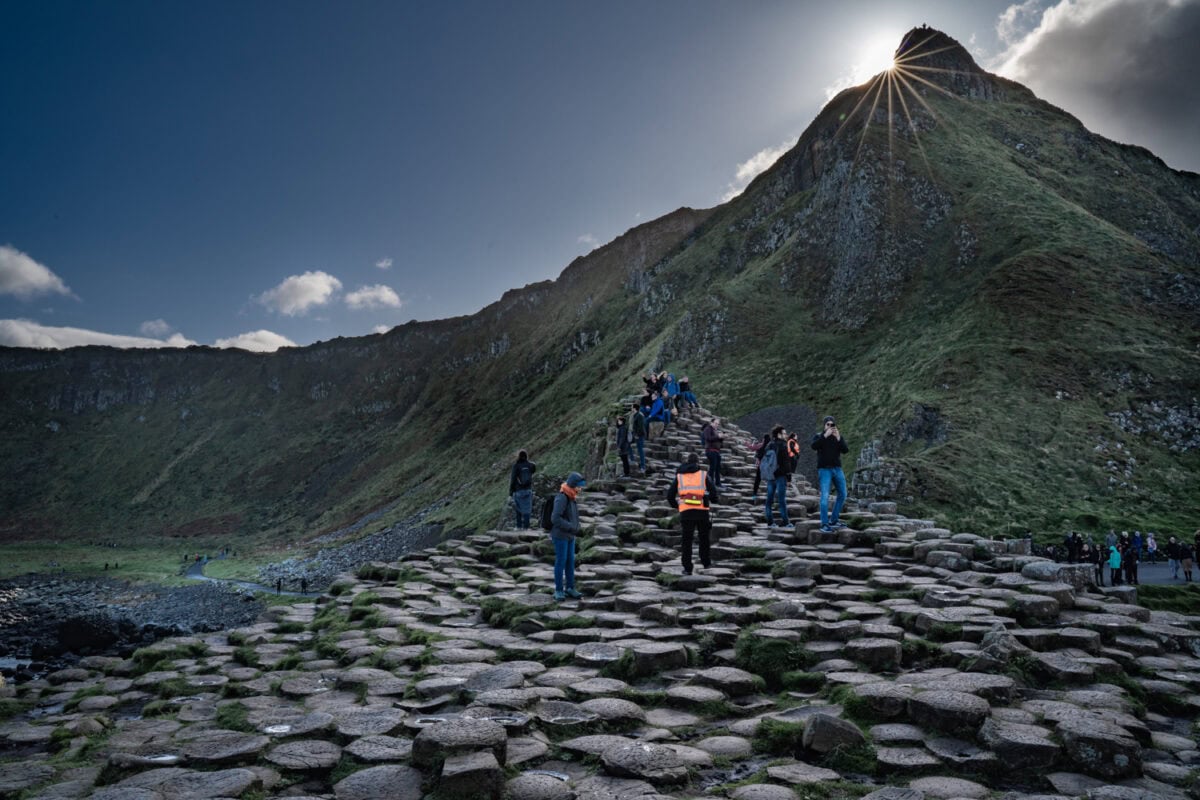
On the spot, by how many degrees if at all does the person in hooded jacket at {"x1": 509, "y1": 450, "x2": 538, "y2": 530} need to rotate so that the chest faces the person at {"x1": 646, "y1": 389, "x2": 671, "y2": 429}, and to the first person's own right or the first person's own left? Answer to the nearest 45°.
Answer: approximately 45° to the first person's own right

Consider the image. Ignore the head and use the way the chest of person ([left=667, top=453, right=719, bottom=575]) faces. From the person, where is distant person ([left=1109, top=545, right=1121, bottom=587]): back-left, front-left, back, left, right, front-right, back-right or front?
front-right

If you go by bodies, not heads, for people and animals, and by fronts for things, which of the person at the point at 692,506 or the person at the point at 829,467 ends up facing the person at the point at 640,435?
the person at the point at 692,506

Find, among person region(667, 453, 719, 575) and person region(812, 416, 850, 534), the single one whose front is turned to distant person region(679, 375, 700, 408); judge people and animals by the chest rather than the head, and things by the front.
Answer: person region(667, 453, 719, 575)

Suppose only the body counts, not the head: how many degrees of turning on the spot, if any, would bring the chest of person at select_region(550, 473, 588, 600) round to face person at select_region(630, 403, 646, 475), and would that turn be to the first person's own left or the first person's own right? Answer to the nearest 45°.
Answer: approximately 90° to the first person's own left

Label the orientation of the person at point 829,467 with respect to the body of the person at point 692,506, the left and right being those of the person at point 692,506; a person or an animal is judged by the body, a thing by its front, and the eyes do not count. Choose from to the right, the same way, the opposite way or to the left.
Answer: the opposite way

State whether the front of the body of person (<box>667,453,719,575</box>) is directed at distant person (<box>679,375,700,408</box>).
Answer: yes

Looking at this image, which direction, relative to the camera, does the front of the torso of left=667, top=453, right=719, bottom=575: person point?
away from the camera

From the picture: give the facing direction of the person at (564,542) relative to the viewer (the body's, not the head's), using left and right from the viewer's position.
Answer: facing to the right of the viewer

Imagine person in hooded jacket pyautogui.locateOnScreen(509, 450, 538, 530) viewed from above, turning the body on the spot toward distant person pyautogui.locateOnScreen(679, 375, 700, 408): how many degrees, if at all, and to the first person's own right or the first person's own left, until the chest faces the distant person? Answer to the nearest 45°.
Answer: approximately 45° to the first person's own right

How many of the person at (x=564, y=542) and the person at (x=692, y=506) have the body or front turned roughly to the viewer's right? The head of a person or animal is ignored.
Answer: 1

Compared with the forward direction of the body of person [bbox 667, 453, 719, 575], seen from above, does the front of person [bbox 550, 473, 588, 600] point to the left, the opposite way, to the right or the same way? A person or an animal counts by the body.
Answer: to the right

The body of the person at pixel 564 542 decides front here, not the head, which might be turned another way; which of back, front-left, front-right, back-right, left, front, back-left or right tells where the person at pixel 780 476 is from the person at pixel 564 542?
front-left

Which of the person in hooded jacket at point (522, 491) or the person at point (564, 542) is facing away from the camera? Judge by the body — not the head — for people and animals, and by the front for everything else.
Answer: the person in hooded jacket

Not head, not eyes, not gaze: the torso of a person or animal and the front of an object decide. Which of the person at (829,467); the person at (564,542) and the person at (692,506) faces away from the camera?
the person at (692,506)

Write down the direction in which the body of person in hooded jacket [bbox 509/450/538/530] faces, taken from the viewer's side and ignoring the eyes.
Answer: away from the camera

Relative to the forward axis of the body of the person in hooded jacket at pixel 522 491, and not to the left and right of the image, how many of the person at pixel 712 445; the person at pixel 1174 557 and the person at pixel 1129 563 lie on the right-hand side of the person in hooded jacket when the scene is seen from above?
3
